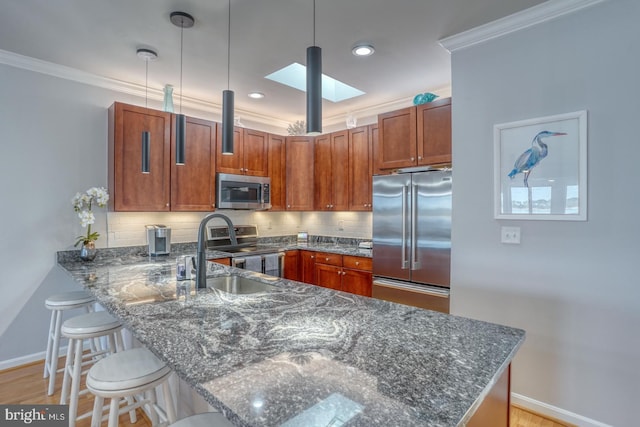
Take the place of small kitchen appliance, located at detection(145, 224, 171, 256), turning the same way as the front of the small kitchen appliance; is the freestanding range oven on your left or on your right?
on your left

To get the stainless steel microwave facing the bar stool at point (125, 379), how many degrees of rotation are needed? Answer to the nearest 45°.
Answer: approximately 45° to its right

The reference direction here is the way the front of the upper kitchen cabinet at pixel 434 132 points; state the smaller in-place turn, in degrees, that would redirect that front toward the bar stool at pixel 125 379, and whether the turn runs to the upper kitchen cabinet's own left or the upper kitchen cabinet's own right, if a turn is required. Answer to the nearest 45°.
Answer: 0° — it already faces it
